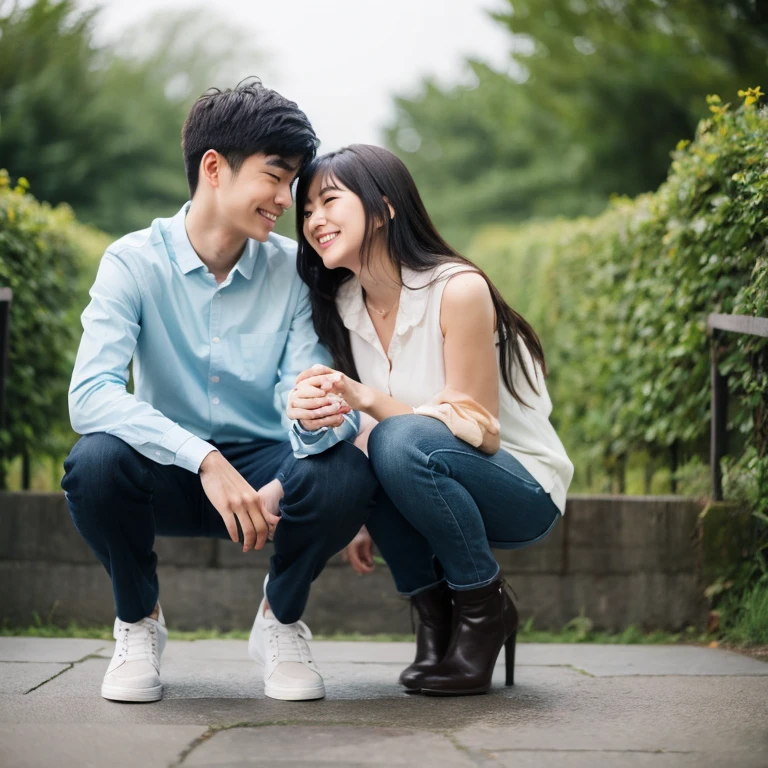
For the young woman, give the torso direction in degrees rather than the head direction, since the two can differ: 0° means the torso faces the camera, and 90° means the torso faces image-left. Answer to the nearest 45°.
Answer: approximately 45°

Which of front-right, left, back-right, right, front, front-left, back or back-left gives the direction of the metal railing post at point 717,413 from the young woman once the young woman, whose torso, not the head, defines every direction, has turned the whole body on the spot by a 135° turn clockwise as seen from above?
front-right

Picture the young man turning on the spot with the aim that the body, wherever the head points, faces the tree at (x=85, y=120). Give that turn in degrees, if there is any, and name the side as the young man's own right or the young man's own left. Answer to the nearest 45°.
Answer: approximately 180°

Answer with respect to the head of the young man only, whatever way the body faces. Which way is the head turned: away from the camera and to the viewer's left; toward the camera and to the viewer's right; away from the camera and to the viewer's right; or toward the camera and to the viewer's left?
toward the camera and to the viewer's right

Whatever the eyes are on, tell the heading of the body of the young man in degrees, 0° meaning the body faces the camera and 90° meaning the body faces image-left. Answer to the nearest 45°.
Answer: approximately 0°

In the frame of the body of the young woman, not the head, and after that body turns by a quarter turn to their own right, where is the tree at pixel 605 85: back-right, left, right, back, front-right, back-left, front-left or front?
front-right

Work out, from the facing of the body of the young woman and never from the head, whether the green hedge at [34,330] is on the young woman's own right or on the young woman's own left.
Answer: on the young woman's own right

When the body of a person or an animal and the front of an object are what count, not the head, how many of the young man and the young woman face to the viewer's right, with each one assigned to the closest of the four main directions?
0
